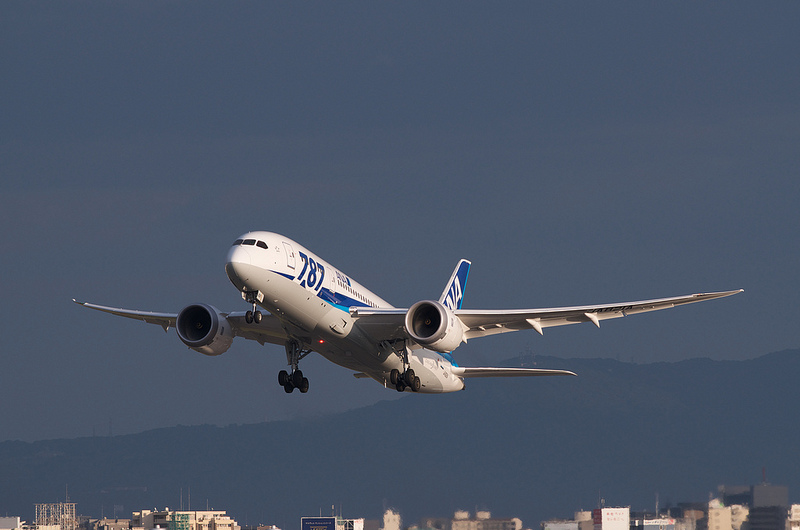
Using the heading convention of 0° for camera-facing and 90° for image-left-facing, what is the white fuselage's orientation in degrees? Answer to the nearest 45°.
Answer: approximately 45°

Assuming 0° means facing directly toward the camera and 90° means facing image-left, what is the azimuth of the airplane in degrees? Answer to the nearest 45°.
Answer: approximately 45°
